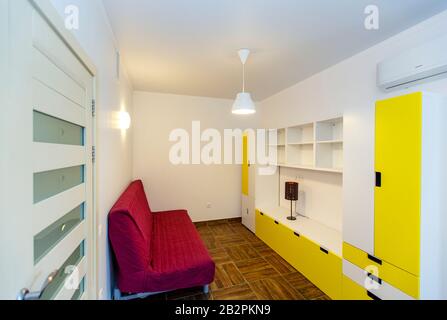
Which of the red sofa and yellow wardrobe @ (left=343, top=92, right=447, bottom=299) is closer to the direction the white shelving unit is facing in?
the red sofa

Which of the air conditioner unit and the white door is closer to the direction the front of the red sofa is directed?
the air conditioner unit

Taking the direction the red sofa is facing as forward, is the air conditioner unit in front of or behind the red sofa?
in front

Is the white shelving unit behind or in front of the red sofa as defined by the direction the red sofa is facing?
in front

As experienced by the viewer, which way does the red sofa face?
facing to the right of the viewer

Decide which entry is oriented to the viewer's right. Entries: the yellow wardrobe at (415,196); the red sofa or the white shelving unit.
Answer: the red sofa

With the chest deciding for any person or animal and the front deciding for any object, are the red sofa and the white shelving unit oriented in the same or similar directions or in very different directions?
very different directions

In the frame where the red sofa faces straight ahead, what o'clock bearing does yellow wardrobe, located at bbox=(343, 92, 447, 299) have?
The yellow wardrobe is roughly at 1 o'clock from the red sofa.

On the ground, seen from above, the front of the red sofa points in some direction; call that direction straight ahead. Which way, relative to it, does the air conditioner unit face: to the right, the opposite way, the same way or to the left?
the opposite way

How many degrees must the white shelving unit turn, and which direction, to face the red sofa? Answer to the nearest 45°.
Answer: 0° — it already faces it

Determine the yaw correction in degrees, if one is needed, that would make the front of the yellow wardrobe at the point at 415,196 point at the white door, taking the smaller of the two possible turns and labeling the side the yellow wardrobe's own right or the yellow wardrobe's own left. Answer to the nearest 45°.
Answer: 0° — it already faces it

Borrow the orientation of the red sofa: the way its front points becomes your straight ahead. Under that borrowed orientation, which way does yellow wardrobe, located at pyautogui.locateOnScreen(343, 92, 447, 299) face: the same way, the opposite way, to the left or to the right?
the opposite way

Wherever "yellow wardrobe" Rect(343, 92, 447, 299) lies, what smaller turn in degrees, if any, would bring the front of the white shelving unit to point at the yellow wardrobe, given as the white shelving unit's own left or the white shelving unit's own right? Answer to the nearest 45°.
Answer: approximately 45° to the white shelving unit's own left

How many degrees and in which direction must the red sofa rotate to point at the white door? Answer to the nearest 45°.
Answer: approximately 90° to its right
